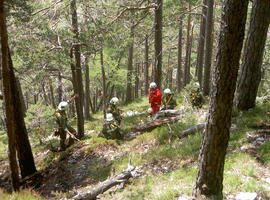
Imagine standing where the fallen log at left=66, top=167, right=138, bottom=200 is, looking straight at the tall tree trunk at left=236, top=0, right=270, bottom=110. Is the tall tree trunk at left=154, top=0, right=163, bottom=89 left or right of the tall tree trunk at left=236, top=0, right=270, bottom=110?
left

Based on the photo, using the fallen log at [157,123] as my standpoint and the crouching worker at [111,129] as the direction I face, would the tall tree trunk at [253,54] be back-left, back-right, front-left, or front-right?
back-left

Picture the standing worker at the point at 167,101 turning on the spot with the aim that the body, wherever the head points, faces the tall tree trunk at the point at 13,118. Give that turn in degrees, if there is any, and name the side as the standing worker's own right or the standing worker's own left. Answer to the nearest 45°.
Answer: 0° — they already face it

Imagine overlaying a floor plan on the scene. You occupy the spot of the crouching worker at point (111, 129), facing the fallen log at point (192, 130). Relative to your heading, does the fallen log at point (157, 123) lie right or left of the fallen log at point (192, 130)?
left

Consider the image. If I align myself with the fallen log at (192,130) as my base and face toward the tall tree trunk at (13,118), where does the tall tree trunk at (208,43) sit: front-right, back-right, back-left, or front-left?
back-right

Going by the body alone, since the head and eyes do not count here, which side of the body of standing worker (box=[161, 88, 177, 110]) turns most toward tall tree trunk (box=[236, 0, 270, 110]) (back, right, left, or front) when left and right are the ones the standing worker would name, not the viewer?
left

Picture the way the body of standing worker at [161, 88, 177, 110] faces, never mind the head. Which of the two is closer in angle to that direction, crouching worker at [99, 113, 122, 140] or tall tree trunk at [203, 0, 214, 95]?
the crouching worker

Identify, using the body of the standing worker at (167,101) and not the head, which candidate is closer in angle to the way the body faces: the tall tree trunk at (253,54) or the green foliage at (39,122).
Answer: the green foliage

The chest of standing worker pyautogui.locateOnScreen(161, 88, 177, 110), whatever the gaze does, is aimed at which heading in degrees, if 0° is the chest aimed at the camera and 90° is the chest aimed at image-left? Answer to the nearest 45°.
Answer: approximately 45°

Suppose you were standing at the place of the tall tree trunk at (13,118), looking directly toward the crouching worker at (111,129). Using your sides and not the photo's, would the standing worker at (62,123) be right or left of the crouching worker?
left

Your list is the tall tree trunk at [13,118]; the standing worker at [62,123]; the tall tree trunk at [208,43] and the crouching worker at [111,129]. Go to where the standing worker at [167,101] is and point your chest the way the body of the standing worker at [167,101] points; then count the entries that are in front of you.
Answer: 3

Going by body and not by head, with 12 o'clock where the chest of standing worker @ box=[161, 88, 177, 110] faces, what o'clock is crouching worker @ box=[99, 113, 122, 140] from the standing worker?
The crouching worker is roughly at 12 o'clock from the standing worker.

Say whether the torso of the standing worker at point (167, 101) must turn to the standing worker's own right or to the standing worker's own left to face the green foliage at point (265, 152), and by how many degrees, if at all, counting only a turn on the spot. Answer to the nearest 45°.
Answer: approximately 45° to the standing worker's own left

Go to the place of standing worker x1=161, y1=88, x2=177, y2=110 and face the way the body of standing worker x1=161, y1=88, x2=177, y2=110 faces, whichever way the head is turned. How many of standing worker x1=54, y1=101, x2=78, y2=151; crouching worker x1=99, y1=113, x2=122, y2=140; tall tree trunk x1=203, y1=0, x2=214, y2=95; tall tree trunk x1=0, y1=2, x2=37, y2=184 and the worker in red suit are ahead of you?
4
